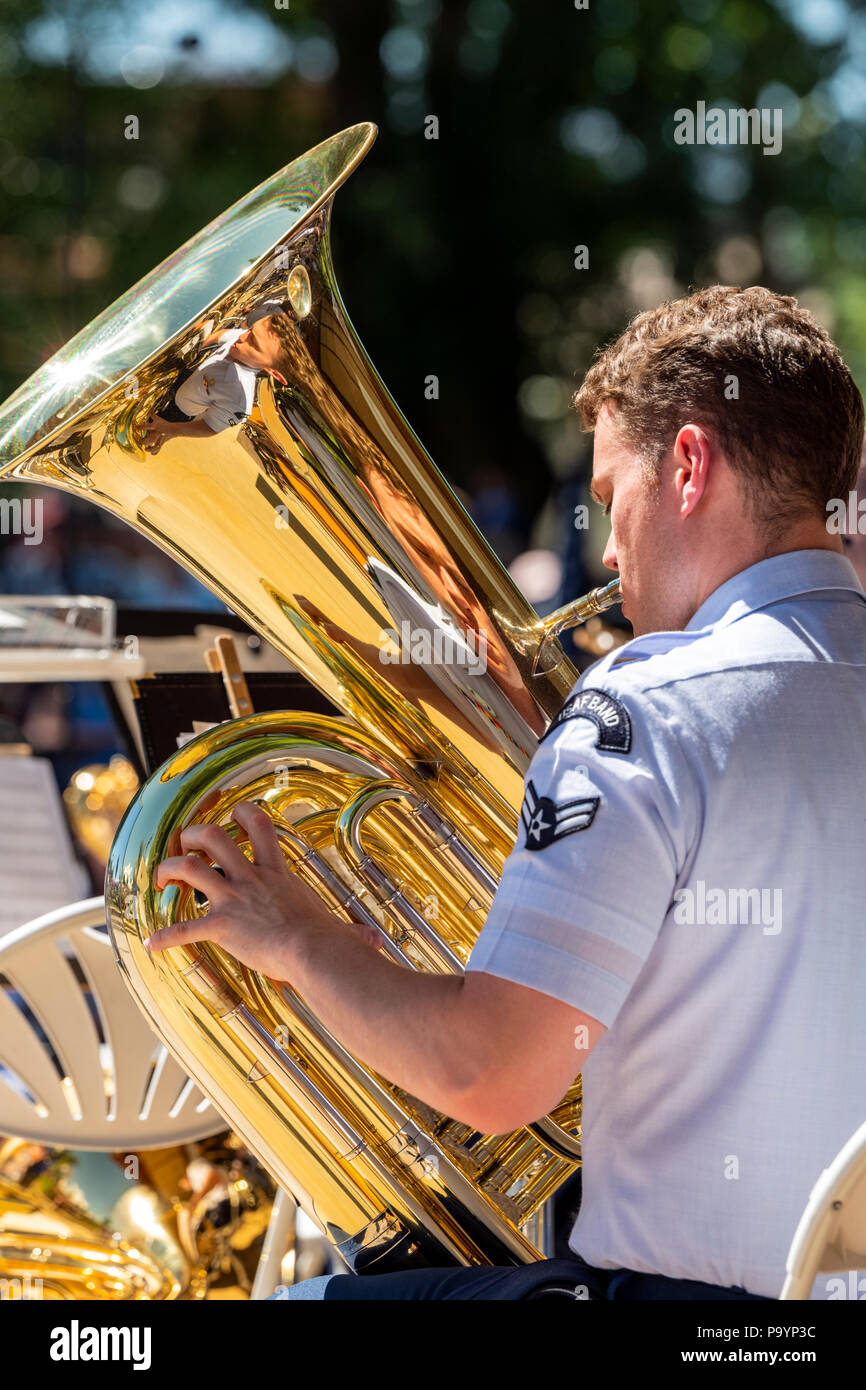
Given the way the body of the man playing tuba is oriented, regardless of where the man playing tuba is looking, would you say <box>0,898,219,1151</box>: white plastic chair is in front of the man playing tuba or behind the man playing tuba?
in front

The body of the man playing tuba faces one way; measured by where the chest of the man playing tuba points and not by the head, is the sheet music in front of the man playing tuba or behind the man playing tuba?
in front

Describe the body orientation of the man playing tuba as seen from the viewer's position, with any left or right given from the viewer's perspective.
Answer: facing away from the viewer and to the left of the viewer
